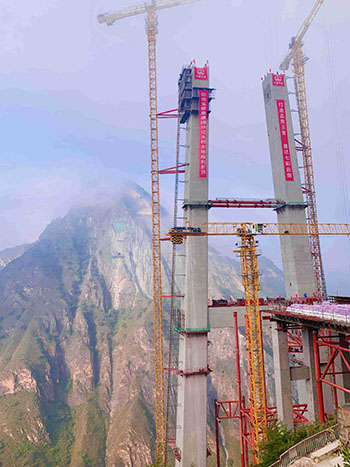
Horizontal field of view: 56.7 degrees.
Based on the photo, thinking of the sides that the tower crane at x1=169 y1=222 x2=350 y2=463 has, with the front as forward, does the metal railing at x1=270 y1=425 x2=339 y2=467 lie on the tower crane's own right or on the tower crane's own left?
on the tower crane's own right

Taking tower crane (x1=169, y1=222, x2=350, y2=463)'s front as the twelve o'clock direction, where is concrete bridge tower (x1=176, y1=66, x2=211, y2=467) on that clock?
The concrete bridge tower is roughly at 7 o'clock from the tower crane.

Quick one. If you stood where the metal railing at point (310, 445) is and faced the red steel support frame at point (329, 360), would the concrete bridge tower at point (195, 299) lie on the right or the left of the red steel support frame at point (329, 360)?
left

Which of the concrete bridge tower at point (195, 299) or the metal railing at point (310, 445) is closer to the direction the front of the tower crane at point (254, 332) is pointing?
the metal railing

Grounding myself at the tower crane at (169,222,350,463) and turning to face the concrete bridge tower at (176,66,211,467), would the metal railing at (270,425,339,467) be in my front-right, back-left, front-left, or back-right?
back-left

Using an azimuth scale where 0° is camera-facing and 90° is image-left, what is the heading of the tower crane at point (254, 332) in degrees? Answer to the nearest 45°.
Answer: approximately 270°
